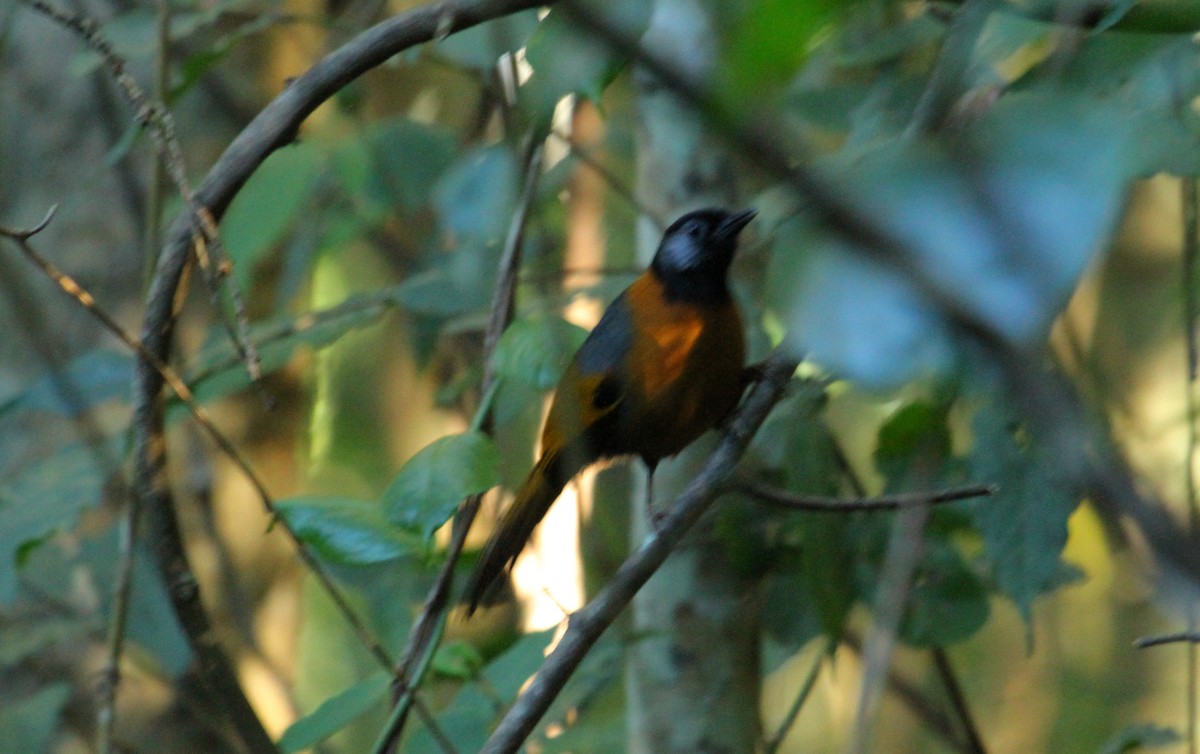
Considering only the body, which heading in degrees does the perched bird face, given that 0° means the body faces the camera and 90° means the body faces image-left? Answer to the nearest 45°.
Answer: approximately 270°

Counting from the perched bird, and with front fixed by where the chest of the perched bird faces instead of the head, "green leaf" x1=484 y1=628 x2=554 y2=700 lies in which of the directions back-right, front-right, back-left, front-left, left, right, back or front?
back-right

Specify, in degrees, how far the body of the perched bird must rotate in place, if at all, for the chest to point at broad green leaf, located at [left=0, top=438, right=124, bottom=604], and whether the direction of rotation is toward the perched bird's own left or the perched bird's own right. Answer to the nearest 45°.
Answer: approximately 180°

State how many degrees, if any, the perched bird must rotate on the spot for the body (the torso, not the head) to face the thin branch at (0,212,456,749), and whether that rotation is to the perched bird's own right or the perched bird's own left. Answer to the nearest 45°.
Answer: approximately 135° to the perched bird's own right

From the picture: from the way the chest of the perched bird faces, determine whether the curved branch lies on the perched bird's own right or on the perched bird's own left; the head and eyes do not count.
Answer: on the perched bird's own right
